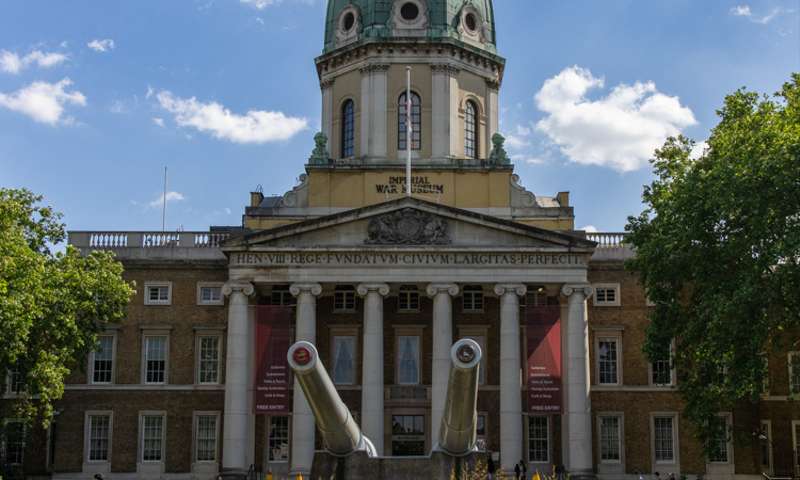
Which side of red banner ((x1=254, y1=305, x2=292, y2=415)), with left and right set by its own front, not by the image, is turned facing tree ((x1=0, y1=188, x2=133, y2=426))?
right

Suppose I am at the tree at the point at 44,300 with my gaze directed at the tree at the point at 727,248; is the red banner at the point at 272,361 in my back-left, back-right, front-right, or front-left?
front-left

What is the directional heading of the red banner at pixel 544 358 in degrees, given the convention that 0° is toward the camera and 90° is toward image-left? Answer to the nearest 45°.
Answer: approximately 0°

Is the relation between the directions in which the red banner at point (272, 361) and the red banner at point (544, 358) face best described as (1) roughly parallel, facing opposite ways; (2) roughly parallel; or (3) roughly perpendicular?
roughly parallel

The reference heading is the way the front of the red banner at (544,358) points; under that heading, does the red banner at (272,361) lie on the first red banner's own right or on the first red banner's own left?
on the first red banner's own right

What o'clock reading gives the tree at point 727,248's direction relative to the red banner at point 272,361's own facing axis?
The tree is roughly at 10 o'clock from the red banner.

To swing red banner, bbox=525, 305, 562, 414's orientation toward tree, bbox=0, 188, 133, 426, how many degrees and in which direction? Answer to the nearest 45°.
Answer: approximately 90° to its right

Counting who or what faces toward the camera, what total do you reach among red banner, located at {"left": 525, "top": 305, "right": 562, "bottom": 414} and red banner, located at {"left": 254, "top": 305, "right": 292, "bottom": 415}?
2

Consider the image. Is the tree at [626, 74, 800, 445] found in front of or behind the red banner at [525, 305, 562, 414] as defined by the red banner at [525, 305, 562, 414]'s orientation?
in front

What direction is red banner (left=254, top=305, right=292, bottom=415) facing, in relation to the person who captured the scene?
facing the viewer

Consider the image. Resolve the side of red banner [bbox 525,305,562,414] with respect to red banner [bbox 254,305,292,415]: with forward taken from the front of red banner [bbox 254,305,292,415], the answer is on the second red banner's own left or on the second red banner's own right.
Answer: on the second red banner's own left

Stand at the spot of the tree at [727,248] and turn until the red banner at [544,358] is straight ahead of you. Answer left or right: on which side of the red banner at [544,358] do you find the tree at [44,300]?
left
